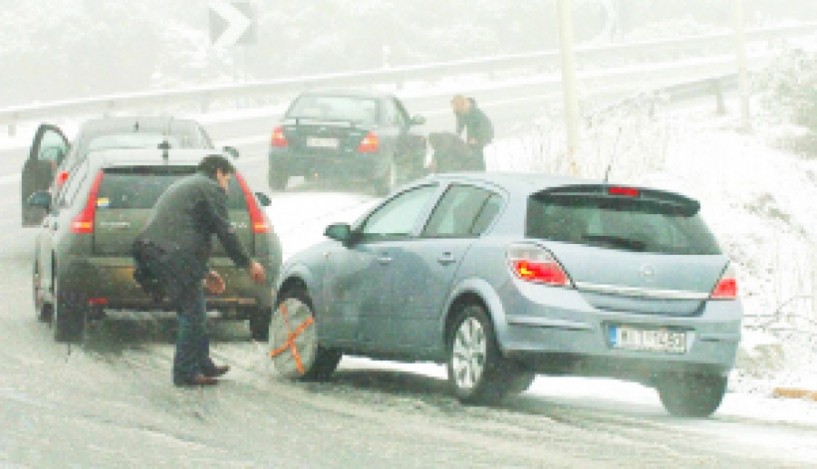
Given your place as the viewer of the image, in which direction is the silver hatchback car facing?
facing away from the viewer and to the left of the viewer

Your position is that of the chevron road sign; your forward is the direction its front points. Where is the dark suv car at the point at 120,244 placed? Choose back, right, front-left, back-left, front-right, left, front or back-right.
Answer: front

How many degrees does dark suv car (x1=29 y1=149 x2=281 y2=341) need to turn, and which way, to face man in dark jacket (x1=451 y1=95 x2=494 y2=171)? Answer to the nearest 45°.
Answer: approximately 45° to its right

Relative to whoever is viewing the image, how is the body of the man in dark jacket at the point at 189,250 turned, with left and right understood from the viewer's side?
facing to the right of the viewer

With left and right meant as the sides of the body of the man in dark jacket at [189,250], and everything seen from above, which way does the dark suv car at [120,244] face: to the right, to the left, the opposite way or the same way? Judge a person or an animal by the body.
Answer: to the left

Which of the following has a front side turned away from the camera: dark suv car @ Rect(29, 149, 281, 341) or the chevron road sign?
the dark suv car

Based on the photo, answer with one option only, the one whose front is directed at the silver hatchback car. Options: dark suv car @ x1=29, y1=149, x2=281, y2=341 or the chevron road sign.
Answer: the chevron road sign

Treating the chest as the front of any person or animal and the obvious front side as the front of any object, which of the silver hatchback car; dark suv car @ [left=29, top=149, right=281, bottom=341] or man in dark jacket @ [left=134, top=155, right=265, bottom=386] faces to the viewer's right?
the man in dark jacket

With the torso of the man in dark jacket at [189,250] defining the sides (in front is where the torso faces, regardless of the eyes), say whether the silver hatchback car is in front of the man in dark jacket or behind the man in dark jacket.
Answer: in front

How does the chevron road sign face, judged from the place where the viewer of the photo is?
facing the viewer

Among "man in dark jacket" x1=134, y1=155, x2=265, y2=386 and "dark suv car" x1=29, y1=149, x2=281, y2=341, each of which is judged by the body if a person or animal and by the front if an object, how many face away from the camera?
1

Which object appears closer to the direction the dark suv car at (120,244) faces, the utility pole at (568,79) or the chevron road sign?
the chevron road sign

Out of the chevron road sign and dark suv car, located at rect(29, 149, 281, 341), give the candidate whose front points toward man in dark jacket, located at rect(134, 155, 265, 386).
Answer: the chevron road sign

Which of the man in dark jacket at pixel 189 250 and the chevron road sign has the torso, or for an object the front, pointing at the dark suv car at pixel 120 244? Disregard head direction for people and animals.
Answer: the chevron road sign

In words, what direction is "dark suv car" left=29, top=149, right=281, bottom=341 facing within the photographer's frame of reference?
facing away from the viewer

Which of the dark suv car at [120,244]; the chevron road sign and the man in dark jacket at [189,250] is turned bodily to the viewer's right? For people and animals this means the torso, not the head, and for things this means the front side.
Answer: the man in dark jacket
